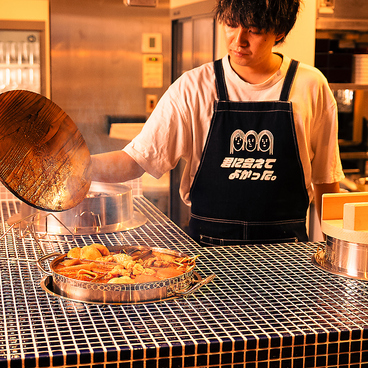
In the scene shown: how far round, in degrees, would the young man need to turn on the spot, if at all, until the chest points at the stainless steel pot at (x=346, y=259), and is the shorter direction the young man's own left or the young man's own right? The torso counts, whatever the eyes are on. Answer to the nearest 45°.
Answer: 0° — they already face it

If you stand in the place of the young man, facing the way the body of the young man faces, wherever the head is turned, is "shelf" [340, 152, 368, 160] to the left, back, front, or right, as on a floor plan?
back

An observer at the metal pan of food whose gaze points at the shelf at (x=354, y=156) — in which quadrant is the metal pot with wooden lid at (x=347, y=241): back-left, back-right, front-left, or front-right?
front-right

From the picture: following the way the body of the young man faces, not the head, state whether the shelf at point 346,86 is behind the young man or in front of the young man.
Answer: behind

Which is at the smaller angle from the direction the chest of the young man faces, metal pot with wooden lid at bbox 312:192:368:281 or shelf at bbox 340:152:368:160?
the metal pot with wooden lid

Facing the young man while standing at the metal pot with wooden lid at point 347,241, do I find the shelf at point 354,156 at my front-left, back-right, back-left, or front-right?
front-right

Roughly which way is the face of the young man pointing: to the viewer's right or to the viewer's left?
to the viewer's left

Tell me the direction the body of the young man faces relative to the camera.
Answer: toward the camera
